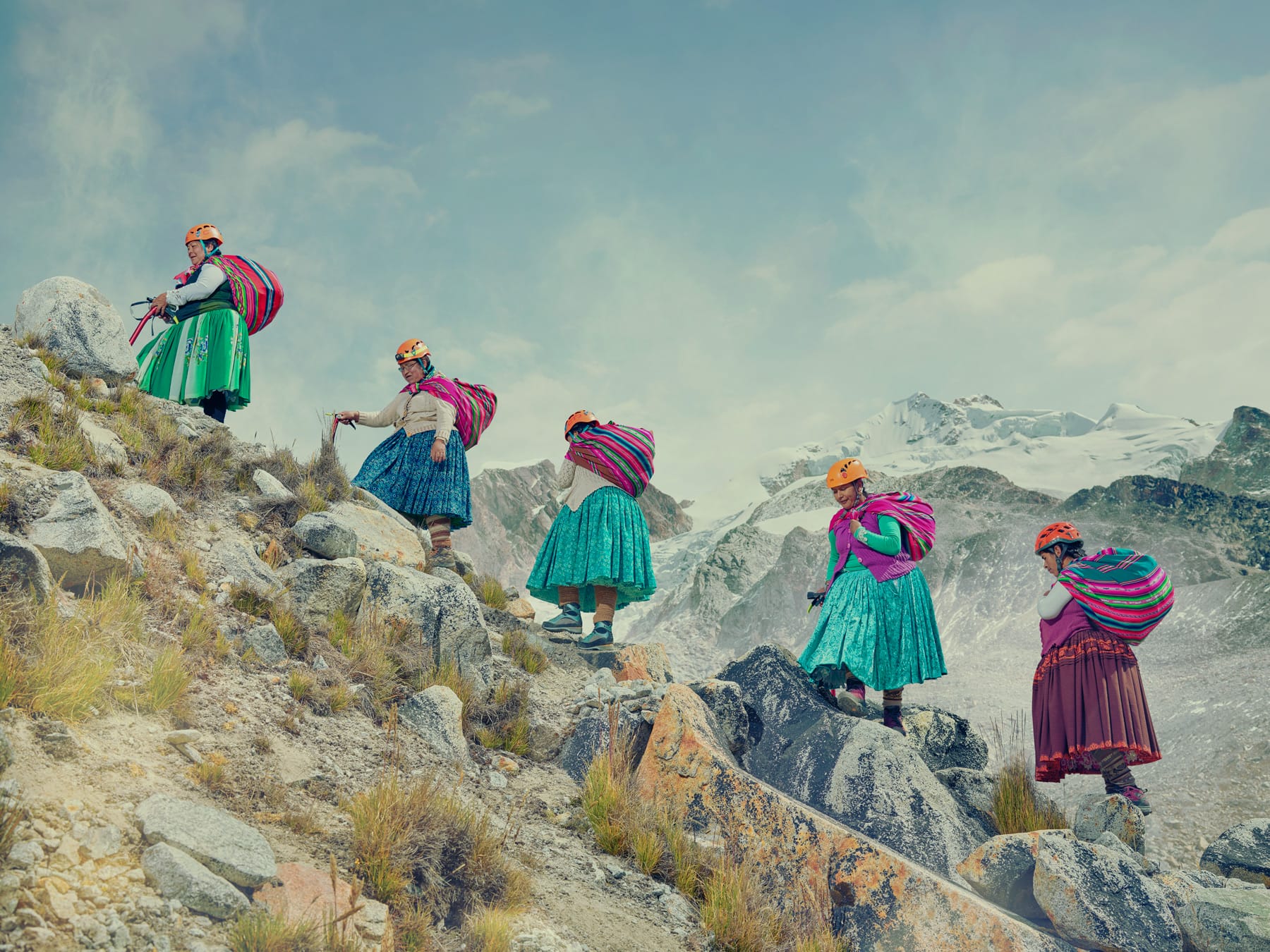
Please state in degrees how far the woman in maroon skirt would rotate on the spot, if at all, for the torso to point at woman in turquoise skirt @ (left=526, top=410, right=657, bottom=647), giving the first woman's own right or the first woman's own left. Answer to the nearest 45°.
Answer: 0° — they already face them

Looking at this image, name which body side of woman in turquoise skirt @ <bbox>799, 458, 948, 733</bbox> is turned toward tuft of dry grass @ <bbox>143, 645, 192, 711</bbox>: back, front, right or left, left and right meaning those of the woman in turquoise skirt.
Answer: front

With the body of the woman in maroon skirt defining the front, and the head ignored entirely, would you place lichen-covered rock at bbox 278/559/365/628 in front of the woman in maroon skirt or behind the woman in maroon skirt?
in front

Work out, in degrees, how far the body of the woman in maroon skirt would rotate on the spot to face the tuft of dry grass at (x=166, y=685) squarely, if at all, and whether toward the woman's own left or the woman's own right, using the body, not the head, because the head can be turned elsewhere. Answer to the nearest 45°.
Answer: approximately 45° to the woman's own left

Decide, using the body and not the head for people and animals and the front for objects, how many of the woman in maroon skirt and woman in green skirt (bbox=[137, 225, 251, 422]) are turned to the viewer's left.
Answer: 2

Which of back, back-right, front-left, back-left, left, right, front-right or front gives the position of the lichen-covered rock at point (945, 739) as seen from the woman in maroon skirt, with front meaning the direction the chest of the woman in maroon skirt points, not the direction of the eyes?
front-right

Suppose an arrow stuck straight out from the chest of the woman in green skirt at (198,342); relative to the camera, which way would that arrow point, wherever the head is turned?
to the viewer's left

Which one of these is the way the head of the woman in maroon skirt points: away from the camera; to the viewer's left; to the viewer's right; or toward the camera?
to the viewer's left

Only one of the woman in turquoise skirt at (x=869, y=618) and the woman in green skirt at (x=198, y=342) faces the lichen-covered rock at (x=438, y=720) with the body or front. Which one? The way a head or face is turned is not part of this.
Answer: the woman in turquoise skirt

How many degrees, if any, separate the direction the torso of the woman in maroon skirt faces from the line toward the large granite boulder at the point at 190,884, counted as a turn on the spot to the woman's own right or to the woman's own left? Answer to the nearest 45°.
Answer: approximately 45° to the woman's own left

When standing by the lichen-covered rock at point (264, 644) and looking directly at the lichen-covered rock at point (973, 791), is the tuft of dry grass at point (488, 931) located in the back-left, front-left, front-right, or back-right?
front-right

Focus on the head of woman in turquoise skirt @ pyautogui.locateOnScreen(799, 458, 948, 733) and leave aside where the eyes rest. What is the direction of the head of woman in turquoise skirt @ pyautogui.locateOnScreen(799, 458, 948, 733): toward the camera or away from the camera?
toward the camera

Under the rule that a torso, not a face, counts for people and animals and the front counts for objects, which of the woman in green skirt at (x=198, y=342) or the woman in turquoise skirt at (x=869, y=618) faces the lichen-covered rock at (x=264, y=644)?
the woman in turquoise skirt

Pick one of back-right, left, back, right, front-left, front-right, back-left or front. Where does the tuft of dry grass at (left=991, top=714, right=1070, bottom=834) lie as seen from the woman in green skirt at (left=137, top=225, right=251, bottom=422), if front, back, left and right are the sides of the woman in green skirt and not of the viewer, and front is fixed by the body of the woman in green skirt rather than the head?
back-left

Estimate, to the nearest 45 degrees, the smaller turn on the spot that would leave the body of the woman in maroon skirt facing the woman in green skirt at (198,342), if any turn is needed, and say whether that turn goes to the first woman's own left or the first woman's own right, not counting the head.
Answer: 0° — they already face them

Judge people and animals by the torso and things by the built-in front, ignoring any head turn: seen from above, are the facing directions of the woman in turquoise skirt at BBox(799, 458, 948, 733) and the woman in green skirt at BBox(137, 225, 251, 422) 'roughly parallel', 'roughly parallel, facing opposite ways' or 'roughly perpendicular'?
roughly parallel

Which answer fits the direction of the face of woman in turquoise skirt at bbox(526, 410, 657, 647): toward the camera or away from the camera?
away from the camera

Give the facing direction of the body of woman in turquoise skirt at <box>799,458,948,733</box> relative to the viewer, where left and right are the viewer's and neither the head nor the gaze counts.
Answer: facing the viewer and to the left of the viewer

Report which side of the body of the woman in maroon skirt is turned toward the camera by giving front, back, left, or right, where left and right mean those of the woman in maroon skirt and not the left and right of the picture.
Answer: left

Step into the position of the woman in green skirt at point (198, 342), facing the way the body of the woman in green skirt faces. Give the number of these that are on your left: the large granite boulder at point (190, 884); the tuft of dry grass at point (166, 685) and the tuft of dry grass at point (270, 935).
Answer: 3
